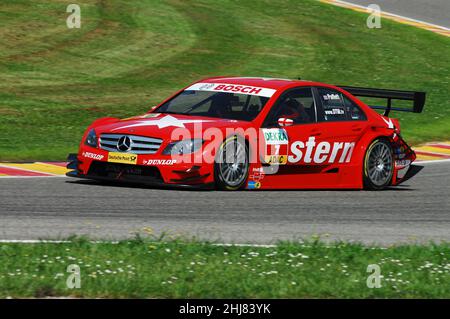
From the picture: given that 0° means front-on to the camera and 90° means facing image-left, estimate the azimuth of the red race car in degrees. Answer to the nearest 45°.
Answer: approximately 45°
